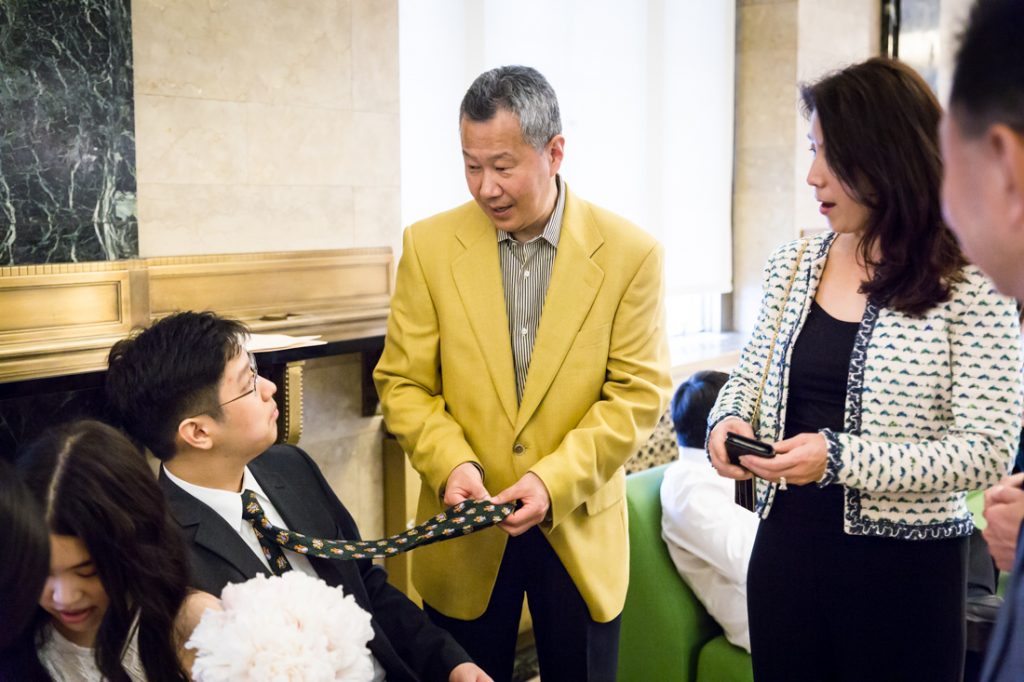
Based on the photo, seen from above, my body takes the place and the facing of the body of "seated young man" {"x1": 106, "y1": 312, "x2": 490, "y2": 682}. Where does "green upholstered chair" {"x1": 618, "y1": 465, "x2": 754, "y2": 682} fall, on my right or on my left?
on my left

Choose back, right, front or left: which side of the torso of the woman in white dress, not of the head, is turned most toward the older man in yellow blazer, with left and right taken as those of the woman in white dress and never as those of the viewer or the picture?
back

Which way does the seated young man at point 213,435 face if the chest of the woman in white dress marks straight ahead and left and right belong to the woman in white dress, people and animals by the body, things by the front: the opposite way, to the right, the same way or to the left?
to the left

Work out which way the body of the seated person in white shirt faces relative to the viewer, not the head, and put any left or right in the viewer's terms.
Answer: facing away from the viewer and to the right of the viewer

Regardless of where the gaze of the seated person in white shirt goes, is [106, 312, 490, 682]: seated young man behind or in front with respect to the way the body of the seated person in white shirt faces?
behind

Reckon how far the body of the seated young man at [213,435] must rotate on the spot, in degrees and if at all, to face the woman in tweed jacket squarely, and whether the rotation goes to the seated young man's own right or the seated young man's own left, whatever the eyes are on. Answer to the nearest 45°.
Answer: approximately 45° to the seated young man's own left

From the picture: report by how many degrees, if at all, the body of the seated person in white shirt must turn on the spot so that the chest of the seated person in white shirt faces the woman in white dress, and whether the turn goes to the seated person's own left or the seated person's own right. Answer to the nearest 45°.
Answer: approximately 180°

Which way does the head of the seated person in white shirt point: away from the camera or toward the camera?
away from the camera

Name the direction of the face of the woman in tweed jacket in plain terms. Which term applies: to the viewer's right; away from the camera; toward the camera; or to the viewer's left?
to the viewer's left

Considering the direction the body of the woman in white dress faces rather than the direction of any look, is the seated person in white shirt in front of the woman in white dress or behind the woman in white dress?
behind
